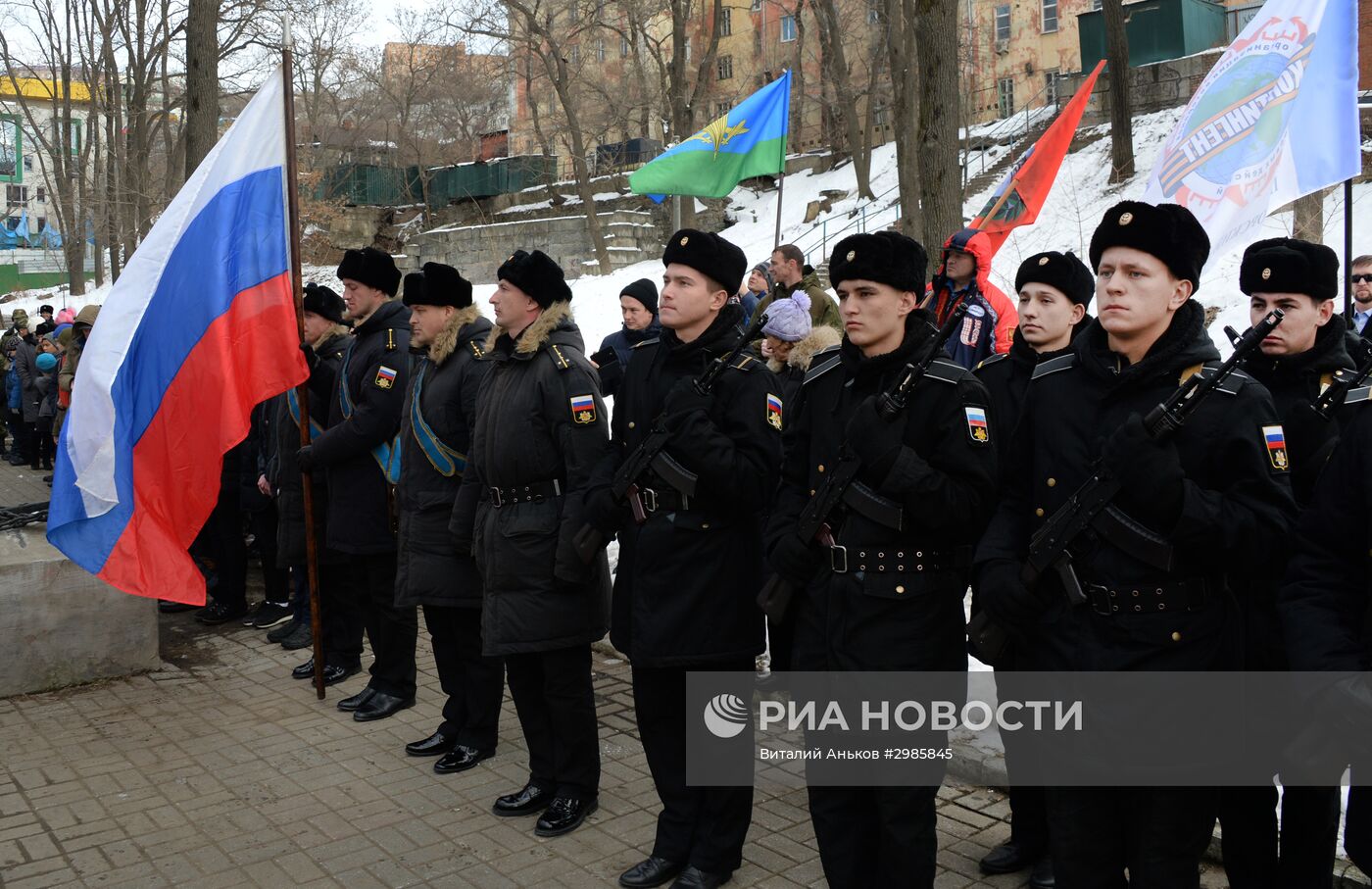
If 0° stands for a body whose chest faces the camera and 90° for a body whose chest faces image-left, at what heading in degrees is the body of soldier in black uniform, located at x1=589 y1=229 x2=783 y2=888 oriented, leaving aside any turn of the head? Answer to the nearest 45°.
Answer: approximately 45°

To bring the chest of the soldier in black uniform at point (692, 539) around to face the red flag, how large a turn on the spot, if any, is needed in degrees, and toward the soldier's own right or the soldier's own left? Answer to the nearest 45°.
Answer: approximately 180°

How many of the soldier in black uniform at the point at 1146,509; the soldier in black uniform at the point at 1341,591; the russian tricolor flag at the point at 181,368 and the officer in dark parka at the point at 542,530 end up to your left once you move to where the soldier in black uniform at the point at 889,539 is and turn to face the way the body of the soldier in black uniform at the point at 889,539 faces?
2

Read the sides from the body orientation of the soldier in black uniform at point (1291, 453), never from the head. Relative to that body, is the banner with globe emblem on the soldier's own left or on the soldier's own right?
on the soldier's own right

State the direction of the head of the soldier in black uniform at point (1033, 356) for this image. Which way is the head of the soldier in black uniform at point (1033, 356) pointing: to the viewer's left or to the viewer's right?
to the viewer's left

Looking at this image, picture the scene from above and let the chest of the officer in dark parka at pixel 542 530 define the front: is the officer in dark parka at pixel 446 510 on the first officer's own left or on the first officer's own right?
on the first officer's own right

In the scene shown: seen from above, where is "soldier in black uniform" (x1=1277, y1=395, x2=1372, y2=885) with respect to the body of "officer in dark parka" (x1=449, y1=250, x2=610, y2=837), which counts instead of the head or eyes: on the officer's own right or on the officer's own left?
on the officer's own left

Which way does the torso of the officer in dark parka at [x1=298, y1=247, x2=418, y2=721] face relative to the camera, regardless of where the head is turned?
to the viewer's left

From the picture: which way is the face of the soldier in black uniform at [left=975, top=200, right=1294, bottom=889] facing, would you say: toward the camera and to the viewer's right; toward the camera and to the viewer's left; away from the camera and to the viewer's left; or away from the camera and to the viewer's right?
toward the camera and to the viewer's left

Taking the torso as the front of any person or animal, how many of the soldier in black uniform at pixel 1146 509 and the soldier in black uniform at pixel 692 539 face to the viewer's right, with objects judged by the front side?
0
